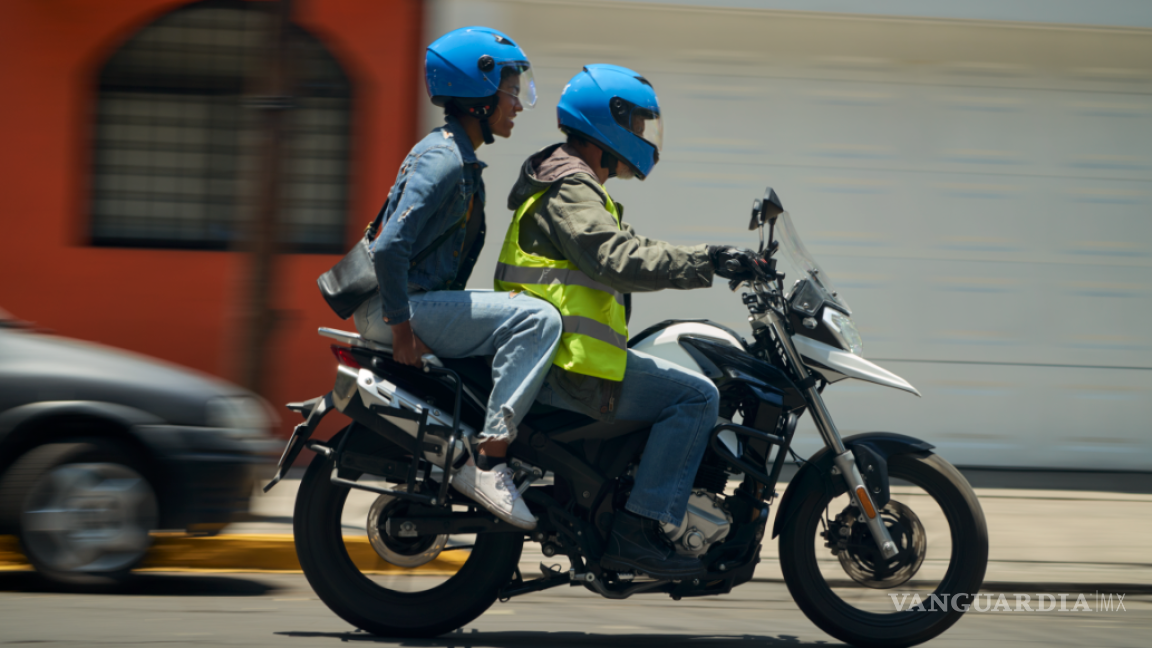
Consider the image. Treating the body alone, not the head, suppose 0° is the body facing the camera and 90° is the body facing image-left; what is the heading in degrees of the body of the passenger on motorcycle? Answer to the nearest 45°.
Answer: approximately 270°

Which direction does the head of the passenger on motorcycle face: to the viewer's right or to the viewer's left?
to the viewer's right

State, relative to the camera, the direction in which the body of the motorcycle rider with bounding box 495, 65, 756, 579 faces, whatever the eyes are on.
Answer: to the viewer's right

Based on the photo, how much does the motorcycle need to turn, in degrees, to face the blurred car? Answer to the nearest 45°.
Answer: approximately 180°

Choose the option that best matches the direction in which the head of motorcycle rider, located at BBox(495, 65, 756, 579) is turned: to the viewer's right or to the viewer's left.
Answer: to the viewer's right

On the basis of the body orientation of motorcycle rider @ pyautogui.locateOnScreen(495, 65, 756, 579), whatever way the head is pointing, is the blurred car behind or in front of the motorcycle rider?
behind

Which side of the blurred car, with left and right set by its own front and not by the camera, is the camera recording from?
right

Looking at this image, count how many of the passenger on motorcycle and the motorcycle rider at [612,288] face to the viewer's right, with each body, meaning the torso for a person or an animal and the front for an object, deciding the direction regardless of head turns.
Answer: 2

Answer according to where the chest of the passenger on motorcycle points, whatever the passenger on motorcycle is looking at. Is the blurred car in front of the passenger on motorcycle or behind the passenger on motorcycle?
behind

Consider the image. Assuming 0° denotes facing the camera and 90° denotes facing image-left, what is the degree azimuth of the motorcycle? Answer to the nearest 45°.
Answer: approximately 270°
